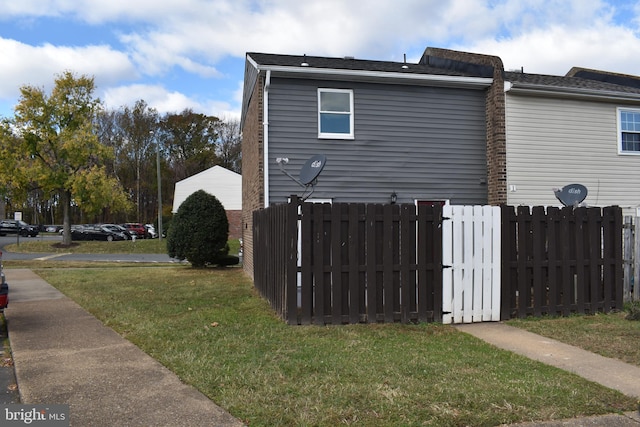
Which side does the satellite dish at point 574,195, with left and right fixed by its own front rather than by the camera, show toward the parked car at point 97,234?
right

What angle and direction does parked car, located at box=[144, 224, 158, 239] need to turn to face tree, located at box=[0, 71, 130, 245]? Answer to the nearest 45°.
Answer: approximately 45° to its right

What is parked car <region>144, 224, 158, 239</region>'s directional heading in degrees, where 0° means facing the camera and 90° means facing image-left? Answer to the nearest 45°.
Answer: approximately 315°

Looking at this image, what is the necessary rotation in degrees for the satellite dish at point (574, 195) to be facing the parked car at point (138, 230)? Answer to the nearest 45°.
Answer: approximately 90° to its right

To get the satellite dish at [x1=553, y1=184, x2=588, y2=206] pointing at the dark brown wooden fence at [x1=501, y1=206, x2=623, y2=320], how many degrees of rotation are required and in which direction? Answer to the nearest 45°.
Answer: approximately 45° to its left

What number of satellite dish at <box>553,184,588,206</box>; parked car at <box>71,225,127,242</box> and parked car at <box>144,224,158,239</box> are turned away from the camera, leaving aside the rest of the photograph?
0

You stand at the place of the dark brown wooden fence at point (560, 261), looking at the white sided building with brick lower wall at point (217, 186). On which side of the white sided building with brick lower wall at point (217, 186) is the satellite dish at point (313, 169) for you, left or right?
left

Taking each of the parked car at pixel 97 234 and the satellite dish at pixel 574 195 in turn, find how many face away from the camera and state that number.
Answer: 0

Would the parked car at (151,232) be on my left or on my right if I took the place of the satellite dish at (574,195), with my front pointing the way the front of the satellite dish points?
on my right

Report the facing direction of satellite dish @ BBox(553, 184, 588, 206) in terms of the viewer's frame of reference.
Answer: facing the viewer and to the left of the viewer
